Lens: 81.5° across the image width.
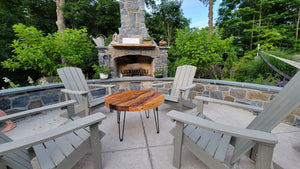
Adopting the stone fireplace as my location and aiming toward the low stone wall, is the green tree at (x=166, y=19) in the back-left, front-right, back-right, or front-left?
back-left

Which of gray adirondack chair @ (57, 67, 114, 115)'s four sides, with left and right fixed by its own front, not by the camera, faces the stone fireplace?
left

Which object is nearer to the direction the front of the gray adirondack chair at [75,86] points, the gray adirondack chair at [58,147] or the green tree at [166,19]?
the gray adirondack chair

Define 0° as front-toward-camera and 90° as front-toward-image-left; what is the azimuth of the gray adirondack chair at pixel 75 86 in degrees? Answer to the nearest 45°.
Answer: approximately 315°

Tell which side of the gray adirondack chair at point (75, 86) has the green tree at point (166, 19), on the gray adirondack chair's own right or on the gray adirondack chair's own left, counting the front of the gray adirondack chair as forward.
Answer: on the gray adirondack chair's own left

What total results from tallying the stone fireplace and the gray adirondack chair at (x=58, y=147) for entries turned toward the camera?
1

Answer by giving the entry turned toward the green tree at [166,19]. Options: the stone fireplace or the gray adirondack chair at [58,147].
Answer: the gray adirondack chair

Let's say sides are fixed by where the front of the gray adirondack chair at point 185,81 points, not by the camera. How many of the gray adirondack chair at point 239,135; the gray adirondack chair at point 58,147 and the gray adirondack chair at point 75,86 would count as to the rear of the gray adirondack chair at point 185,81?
0

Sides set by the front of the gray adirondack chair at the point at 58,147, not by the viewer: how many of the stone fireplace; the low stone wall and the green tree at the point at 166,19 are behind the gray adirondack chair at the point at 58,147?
0

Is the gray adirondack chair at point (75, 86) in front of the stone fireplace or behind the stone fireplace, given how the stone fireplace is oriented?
in front

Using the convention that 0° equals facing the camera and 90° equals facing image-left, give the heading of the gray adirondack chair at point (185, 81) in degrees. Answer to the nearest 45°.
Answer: approximately 45°

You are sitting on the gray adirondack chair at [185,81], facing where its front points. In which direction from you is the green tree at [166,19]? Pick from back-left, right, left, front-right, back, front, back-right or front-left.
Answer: back-right

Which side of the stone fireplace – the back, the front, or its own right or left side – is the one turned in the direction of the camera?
front

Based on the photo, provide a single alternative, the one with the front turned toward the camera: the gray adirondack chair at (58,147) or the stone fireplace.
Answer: the stone fireplace

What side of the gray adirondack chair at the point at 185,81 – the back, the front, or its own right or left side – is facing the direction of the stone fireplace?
right

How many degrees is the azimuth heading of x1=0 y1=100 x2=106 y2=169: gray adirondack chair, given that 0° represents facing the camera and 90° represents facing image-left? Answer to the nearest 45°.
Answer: approximately 225°

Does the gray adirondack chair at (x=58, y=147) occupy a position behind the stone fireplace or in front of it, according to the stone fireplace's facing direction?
in front

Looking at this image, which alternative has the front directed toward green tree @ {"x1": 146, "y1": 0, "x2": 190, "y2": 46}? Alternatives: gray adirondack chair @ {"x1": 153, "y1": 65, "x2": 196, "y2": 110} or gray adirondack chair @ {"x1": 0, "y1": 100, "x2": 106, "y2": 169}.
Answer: gray adirondack chair @ {"x1": 0, "y1": 100, "x2": 106, "y2": 169}
